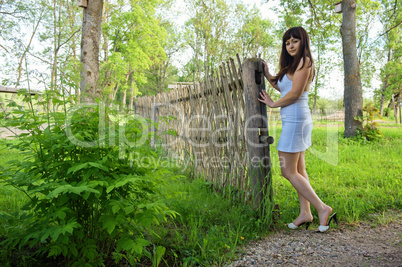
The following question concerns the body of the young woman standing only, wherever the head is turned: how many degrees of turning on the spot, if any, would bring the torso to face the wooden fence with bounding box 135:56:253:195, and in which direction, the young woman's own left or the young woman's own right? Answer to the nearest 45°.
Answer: approximately 45° to the young woman's own right

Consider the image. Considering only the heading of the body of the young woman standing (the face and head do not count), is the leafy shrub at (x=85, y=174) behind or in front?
in front

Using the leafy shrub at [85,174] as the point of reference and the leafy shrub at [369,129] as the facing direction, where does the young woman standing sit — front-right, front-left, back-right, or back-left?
front-right

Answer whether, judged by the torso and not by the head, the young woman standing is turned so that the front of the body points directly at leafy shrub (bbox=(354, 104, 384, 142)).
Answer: no

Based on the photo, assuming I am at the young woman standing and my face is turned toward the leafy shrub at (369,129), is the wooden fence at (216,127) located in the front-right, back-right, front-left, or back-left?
front-left

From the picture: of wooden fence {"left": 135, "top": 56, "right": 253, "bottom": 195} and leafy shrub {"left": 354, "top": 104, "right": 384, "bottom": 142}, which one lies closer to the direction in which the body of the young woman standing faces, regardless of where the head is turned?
the wooden fence
